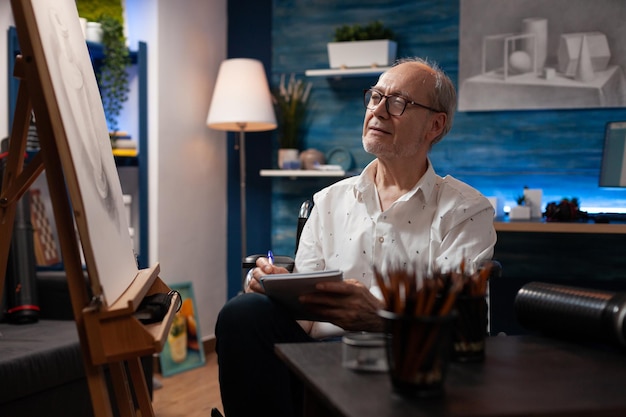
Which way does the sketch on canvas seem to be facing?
to the viewer's right

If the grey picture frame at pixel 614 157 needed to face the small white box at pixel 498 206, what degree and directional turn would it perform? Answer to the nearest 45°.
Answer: approximately 90° to its right

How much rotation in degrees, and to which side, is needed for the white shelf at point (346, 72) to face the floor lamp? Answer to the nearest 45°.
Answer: approximately 90° to its right

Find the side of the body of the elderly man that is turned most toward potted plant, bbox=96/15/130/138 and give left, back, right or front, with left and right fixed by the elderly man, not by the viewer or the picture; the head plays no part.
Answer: right

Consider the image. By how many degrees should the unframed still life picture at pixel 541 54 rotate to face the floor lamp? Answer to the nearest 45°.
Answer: approximately 90° to its right

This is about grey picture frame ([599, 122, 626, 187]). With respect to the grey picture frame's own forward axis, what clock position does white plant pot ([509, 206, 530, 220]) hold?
The white plant pot is roughly at 2 o'clock from the grey picture frame.

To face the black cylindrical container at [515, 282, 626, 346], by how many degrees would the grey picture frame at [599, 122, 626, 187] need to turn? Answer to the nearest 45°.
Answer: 0° — it already faces it

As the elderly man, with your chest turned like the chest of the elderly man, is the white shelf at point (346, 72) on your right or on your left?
on your right

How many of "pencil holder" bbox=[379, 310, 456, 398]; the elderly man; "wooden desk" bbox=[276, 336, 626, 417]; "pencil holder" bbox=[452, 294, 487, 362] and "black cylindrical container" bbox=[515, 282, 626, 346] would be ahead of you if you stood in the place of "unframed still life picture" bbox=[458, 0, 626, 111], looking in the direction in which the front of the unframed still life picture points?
5
